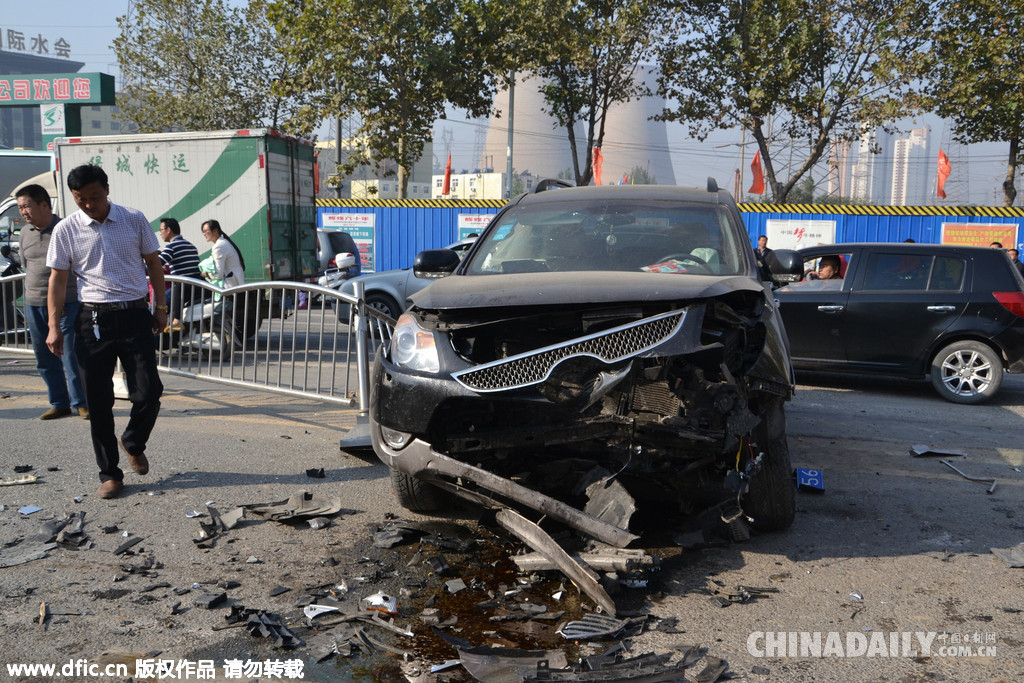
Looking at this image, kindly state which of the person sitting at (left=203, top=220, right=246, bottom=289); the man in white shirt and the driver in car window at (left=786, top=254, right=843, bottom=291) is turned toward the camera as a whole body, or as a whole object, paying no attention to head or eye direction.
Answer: the man in white shirt

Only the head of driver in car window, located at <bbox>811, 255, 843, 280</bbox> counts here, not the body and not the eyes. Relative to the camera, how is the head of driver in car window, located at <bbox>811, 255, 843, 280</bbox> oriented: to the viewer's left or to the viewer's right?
to the viewer's left

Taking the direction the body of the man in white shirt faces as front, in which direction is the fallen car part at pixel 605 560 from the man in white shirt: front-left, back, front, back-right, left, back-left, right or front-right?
front-left

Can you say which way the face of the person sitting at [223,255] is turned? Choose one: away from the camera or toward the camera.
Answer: toward the camera

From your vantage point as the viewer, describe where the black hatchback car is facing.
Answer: facing to the left of the viewer

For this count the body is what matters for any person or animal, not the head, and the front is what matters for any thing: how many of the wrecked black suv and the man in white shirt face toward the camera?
2

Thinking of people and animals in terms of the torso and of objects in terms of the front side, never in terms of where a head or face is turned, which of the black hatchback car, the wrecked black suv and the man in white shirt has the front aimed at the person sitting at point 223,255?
the black hatchback car

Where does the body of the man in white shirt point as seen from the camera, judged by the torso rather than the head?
toward the camera

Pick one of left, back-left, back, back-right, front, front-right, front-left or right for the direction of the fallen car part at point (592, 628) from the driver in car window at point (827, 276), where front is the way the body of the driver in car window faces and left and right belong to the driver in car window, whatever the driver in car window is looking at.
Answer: left

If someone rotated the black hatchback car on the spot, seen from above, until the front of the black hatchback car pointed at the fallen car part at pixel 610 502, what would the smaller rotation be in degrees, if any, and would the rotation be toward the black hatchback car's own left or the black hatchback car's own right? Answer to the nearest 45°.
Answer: approximately 90° to the black hatchback car's own left

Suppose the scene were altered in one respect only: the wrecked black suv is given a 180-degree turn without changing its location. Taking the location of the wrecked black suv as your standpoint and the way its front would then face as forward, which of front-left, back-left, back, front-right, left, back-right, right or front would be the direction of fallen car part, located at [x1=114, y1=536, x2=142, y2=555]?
left

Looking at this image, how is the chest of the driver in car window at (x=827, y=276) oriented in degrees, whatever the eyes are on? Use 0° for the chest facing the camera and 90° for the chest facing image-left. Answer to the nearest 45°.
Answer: approximately 90°

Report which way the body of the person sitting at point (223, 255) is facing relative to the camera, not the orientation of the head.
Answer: to the viewer's left

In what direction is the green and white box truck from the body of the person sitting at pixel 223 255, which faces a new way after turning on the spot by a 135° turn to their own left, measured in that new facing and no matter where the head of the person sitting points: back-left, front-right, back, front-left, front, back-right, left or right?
back-left

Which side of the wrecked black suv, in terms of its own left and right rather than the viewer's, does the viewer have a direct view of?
front
